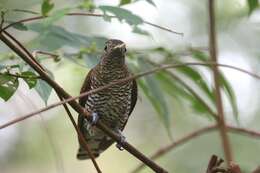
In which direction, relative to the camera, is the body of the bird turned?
toward the camera
